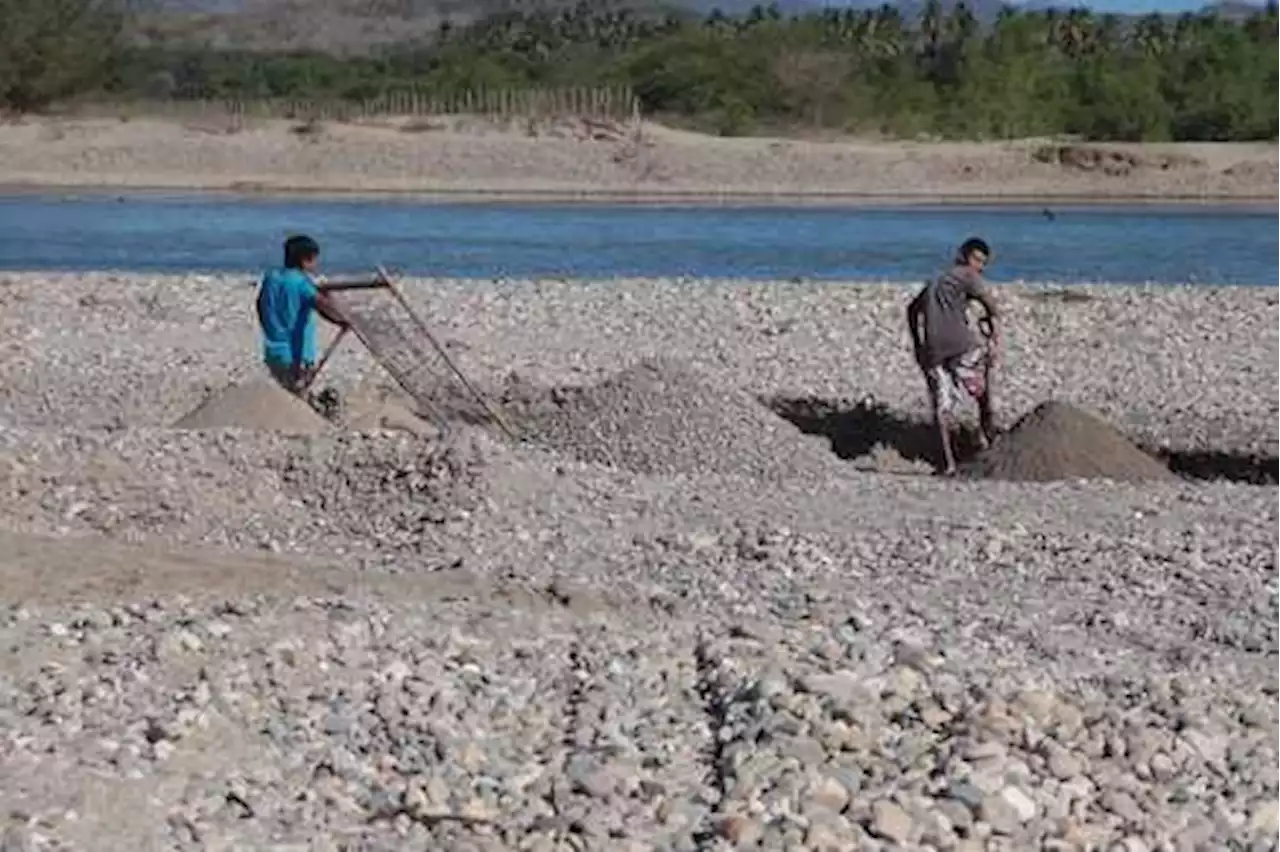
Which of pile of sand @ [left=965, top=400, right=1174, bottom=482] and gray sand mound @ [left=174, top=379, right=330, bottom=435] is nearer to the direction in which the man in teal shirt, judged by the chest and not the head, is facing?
the pile of sand

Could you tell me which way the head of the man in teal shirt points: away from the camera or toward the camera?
away from the camera

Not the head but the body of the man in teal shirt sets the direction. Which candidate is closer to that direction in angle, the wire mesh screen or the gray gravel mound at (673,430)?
the wire mesh screen

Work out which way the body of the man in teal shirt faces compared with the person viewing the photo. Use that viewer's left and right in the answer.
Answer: facing away from the viewer and to the right of the viewer

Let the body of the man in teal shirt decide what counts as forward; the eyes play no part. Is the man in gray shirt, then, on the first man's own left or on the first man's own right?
on the first man's own right

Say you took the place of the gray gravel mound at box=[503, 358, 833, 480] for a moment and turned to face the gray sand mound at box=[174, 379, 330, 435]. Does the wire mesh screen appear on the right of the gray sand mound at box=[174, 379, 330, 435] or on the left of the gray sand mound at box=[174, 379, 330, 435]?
right

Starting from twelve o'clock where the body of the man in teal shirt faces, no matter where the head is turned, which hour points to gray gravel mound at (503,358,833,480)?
The gray gravel mound is roughly at 2 o'clock from the man in teal shirt.
